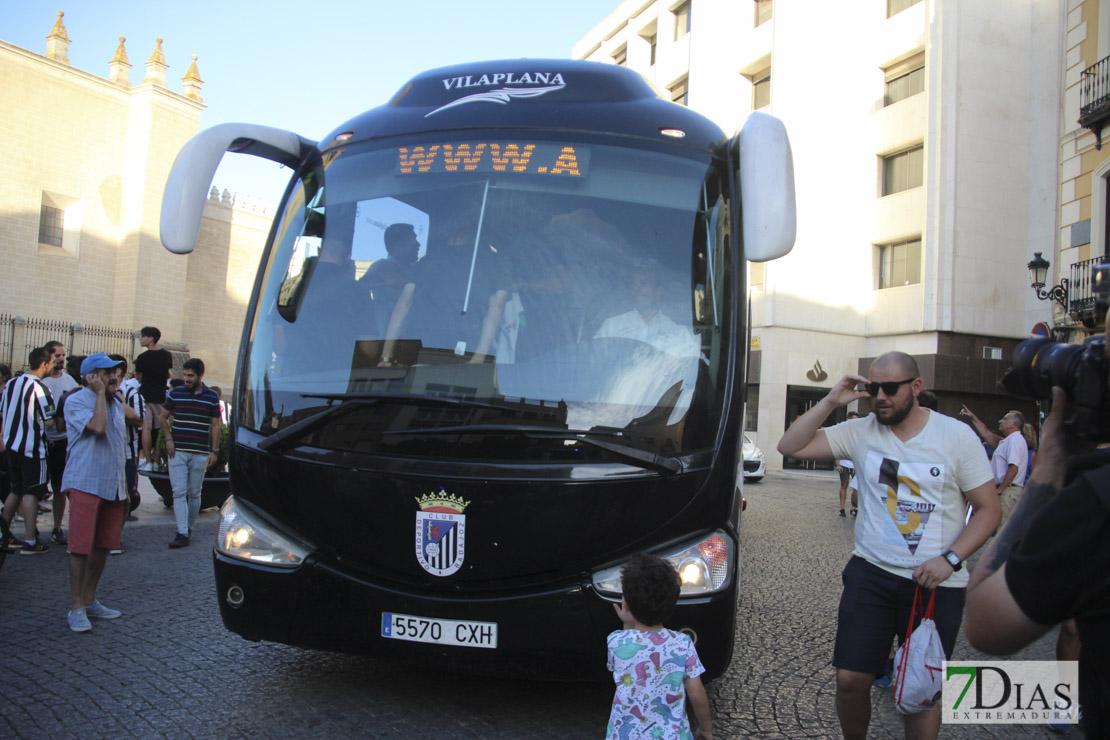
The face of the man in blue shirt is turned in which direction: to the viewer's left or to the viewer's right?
to the viewer's right

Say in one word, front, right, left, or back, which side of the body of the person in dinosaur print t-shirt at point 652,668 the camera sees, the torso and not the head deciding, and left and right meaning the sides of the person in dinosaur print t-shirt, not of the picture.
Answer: back

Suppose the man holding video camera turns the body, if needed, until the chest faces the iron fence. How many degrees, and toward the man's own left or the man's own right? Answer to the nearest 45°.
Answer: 0° — they already face it

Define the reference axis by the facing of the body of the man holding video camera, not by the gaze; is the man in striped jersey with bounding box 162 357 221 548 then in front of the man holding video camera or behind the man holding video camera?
in front

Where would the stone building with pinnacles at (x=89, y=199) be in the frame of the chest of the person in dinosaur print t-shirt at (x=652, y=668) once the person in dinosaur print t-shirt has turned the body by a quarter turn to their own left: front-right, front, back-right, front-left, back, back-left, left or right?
front-right

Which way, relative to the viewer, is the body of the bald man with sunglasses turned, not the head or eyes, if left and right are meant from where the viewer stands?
facing the viewer and to the left of the viewer

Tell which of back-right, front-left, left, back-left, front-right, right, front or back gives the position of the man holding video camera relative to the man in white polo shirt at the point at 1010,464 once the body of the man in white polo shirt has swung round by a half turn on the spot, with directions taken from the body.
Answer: right

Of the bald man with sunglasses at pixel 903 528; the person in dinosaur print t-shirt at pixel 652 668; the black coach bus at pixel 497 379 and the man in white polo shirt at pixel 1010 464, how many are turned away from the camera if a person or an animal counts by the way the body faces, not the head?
1

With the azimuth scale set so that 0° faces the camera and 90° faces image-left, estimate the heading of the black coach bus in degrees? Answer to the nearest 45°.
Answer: approximately 0°

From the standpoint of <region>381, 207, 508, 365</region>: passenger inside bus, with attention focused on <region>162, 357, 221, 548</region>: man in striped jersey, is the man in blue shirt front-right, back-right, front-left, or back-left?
front-left

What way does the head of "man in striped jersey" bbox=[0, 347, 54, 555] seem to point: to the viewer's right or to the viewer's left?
to the viewer's right

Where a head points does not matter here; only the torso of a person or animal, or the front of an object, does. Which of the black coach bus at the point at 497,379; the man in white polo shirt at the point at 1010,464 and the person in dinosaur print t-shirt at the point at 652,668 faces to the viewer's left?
the man in white polo shirt

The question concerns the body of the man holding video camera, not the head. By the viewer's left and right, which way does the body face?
facing away from the viewer and to the left of the viewer

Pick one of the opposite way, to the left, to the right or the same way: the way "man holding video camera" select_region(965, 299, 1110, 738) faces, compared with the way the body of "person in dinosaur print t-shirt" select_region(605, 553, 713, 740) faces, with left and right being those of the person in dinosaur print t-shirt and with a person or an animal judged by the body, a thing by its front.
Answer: to the left

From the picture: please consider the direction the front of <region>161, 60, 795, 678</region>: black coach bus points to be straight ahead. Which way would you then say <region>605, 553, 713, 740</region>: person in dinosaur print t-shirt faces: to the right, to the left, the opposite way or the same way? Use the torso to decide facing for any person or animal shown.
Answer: the opposite way
